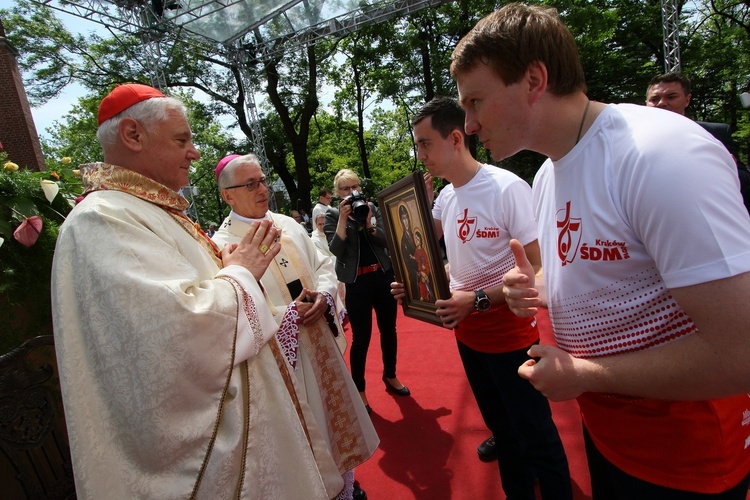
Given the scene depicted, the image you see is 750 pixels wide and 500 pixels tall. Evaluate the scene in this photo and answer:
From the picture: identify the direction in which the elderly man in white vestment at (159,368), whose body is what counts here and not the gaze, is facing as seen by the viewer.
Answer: to the viewer's right

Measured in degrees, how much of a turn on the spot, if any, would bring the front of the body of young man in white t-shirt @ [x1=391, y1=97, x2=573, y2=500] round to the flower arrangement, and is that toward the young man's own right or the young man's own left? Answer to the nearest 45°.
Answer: approximately 45° to the young man's own right

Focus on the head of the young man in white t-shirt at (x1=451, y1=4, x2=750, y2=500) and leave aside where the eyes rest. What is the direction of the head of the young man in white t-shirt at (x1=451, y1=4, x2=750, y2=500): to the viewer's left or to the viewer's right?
to the viewer's left

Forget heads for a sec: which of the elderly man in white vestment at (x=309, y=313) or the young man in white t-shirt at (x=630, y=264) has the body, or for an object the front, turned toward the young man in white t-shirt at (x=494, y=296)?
the elderly man in white vestment

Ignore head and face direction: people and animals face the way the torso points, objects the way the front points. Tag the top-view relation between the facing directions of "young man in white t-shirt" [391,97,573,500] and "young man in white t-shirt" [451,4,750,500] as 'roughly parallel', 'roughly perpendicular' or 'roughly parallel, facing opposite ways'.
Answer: roughly parallel

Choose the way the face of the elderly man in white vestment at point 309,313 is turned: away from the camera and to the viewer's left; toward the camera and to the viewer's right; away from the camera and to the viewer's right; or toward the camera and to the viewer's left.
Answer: toward the camera and to the viewer's right

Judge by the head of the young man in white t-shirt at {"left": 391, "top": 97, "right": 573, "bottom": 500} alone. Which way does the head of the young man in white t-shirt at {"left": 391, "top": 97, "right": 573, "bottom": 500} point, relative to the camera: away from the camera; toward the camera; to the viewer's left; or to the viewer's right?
to the viewer's left

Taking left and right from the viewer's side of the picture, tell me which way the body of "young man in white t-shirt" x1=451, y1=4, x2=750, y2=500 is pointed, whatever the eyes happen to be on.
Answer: facing the viewer and to the left of the viewer

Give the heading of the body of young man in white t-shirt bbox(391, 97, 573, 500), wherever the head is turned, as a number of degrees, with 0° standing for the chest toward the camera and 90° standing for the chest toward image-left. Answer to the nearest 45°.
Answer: approximately 45°

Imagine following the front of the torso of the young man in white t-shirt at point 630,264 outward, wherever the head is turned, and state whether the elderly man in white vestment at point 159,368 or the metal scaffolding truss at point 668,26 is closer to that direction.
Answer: the elderly man in white vestment
